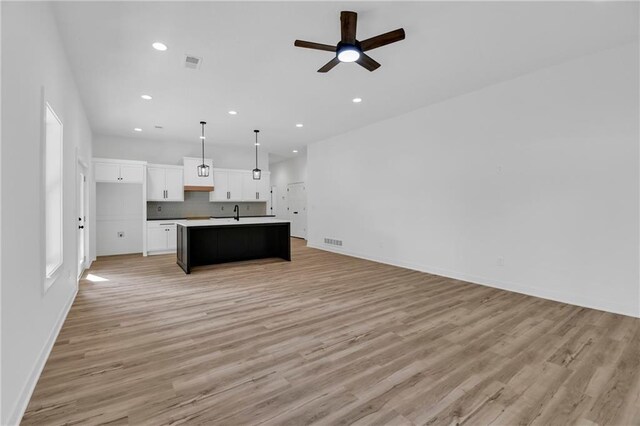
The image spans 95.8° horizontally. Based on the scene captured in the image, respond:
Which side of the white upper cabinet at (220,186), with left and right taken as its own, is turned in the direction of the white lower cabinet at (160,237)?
right

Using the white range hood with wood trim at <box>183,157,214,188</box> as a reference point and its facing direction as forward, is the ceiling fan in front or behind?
in front

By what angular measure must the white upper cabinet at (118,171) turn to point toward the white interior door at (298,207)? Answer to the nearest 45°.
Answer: approximately 90° to its left

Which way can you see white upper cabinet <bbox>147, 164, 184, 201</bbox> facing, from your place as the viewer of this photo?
facing the viewer

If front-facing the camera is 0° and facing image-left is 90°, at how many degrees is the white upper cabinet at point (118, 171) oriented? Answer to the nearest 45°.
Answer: approximately 0°

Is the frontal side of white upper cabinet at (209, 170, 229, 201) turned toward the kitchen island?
yes

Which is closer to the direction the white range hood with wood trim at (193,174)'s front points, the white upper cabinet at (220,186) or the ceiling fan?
the ceiling fan

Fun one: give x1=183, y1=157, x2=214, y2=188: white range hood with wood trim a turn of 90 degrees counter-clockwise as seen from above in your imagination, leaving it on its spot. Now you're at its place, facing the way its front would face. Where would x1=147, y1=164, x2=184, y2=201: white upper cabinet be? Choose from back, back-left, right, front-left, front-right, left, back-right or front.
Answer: back

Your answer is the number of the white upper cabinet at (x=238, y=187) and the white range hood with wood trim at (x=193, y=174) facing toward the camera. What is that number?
2

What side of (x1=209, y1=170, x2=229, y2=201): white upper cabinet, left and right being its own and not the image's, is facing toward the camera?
front

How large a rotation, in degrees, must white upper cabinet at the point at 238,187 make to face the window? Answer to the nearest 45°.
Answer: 0° — it already faces it

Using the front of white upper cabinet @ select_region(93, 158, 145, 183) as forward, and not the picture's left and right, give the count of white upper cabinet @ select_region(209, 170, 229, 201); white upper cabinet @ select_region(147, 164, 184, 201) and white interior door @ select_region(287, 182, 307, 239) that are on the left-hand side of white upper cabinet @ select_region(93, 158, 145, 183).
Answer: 3
